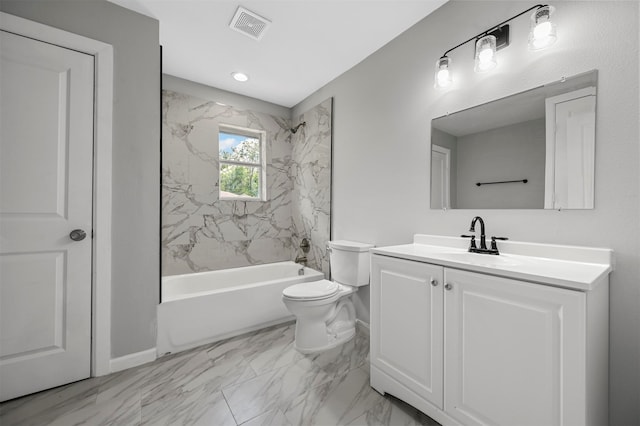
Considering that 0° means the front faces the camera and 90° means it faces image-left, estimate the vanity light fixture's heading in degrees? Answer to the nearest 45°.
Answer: approximately 45°

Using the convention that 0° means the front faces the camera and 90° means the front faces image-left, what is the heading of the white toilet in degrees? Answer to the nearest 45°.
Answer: approximately 45°

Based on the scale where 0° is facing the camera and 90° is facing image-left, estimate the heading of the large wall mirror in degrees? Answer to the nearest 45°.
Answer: approximately 45°

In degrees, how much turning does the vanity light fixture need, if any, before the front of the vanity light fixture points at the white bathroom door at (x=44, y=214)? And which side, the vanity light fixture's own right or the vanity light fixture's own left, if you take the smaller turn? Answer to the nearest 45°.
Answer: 0° — it already faces it

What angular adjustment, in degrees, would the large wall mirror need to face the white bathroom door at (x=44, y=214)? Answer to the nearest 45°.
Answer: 0° — it already faces it

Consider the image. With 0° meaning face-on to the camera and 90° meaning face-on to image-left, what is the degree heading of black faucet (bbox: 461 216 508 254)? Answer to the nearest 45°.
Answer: approximately 45°

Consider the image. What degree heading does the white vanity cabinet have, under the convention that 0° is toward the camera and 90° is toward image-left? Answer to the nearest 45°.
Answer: approximately 45°
